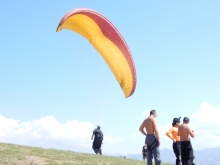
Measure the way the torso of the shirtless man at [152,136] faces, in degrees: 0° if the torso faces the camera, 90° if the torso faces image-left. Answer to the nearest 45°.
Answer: approximately 225°

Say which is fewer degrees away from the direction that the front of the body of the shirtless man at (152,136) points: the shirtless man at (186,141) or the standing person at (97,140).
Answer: the shirtless man

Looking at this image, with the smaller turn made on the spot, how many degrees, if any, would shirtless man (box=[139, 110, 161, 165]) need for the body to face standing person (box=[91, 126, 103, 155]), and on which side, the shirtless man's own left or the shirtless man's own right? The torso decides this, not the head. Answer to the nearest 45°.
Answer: approximately 45° to the shirtless man's own left
